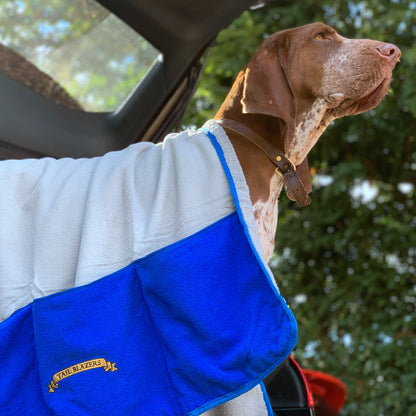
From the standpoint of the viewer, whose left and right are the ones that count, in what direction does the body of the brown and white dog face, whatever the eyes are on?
facing to the right of the viewer
